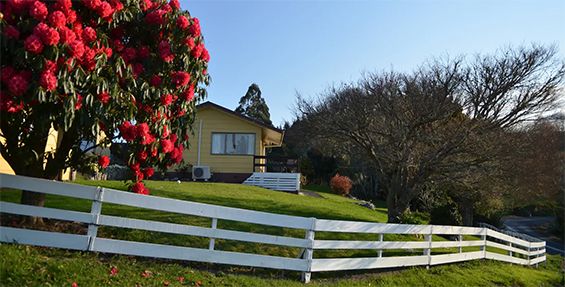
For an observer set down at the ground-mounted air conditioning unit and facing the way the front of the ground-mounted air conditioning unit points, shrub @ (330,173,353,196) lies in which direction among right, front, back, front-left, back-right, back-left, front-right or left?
back-left

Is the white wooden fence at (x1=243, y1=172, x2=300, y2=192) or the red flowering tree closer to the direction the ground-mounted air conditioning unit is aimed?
the red flowering tree

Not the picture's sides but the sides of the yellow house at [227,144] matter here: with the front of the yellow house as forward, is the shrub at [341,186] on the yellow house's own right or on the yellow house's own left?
on the yellow house's own left

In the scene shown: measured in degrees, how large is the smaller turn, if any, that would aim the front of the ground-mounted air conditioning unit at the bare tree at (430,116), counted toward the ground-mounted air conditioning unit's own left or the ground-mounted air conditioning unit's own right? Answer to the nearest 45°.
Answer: approximately 45° to the ground-mounted air conditioning unit's own left

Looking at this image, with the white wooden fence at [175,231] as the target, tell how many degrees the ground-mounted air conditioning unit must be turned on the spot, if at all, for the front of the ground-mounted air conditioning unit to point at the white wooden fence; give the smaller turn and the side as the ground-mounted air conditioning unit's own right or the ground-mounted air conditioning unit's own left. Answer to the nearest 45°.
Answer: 0° — it already faces it

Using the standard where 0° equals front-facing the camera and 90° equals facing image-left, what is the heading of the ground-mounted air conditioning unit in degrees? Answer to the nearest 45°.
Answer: approximately 0°

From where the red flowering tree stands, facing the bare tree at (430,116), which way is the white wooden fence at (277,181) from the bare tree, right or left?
left

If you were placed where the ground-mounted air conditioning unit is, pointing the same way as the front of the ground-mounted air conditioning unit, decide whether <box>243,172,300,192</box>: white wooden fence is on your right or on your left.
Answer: on your left

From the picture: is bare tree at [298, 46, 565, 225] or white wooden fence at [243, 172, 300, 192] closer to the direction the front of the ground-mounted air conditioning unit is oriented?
the bare tree
